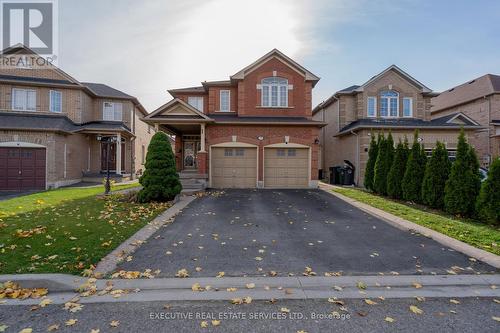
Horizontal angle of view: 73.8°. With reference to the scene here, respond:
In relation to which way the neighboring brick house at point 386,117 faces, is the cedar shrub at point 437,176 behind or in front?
in front

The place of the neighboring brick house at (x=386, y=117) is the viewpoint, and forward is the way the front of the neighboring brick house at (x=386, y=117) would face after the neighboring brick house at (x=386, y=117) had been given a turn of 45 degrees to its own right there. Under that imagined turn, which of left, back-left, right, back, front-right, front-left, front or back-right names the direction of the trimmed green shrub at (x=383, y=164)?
front-left

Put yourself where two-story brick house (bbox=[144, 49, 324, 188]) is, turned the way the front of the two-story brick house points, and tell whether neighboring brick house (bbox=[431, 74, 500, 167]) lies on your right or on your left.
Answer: on your left

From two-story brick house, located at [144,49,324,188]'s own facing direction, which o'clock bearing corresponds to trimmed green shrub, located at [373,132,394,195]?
The trimmed green shrub is roughly at 10 o'clock from the two-story brick house.

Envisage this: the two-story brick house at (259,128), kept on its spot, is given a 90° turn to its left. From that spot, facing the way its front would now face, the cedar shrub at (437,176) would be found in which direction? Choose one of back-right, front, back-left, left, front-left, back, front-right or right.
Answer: front-right

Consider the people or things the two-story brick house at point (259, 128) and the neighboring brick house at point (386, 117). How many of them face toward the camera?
2

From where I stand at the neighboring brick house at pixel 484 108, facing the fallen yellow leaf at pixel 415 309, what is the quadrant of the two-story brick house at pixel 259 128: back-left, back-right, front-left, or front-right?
front-right

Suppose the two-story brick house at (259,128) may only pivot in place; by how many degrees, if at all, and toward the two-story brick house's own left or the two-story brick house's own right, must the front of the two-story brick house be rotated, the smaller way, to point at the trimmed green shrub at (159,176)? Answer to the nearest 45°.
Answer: approximately 45° to the two-story brick house's own right

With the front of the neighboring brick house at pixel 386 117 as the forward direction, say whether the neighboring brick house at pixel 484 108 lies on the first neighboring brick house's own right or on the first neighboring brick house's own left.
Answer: on the first neighboring brick house's own left

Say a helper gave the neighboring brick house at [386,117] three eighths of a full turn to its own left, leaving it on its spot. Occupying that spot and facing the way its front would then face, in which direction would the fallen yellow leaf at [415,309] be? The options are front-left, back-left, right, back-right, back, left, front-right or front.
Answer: back-right

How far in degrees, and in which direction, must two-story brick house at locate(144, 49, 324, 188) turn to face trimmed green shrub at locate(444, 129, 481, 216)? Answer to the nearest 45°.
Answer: approximately 45° to its left

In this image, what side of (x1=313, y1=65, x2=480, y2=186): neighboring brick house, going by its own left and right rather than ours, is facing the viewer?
front

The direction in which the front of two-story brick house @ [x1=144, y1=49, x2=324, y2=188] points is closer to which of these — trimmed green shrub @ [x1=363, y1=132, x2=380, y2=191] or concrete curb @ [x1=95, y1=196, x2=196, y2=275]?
the concrete curb

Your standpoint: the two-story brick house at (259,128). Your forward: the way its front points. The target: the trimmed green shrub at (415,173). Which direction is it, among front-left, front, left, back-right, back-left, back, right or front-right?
front-left

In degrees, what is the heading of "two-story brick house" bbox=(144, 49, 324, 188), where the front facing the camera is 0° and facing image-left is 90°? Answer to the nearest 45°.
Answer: approximately 0°

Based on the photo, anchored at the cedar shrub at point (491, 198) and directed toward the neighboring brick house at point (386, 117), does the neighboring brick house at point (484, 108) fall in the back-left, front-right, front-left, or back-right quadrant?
front-right
